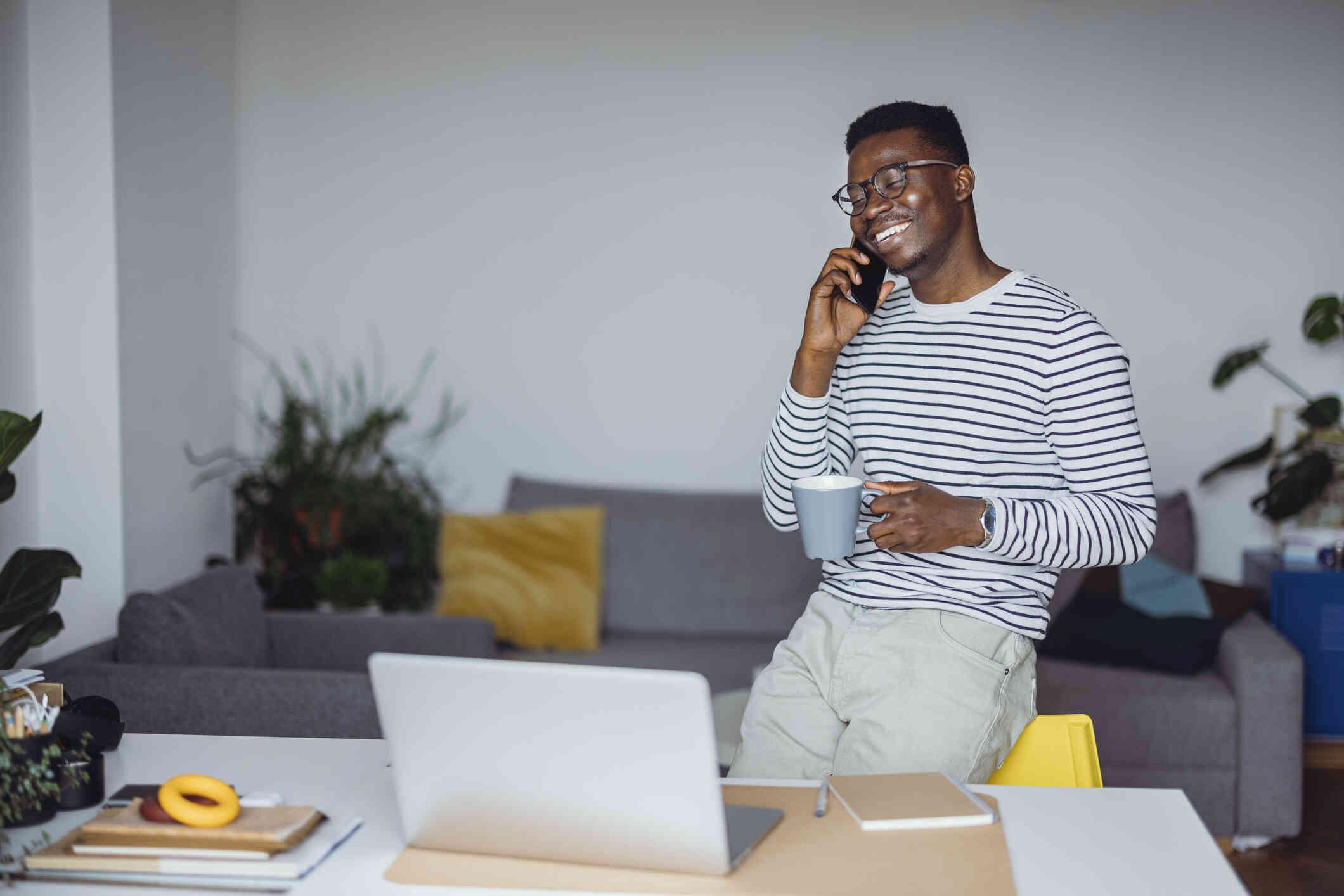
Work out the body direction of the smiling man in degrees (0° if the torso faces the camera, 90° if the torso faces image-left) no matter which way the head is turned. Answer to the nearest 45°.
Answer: approximately 45°

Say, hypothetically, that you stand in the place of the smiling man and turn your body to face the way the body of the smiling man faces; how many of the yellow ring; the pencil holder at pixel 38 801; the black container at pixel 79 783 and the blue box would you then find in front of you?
3

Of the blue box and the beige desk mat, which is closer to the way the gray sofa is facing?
the beige desk mat

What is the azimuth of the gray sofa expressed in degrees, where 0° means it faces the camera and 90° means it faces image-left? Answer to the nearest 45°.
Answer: approximately 0°

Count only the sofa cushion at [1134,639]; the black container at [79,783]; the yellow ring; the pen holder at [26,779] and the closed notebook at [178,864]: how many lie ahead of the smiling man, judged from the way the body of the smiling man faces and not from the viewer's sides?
4

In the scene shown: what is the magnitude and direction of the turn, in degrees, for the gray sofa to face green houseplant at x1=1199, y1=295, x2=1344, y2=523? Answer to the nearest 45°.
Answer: approximately 90° to its left
